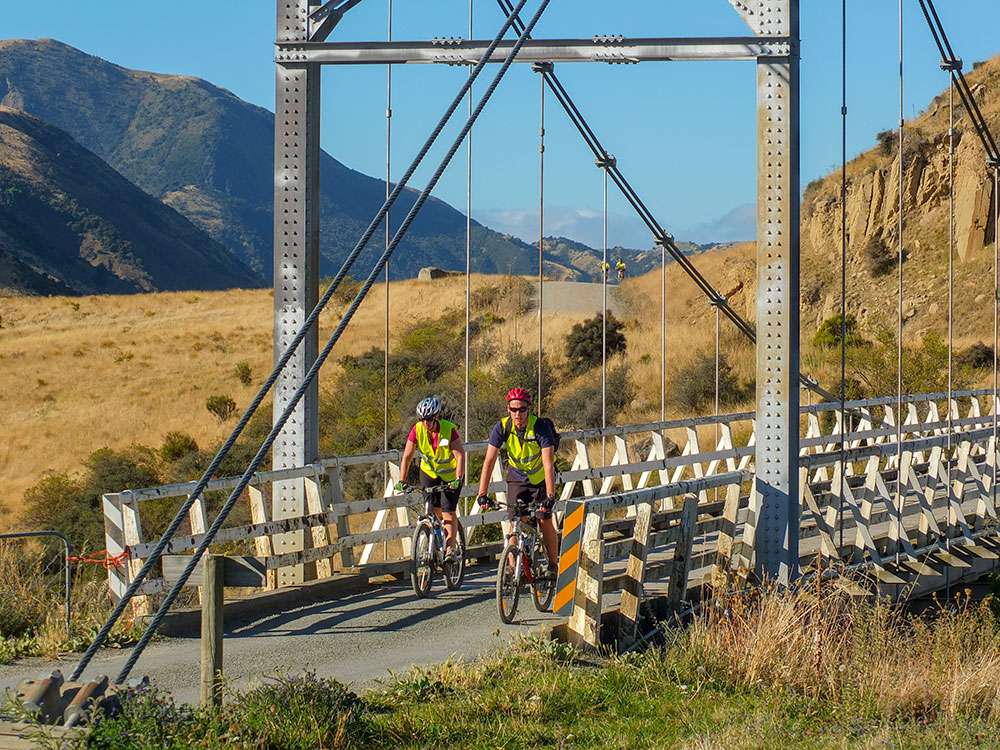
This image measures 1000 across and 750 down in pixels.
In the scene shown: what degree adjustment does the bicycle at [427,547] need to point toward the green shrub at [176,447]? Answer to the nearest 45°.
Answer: approximately 135° to its right

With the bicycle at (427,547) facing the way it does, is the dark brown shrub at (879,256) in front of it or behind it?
behind

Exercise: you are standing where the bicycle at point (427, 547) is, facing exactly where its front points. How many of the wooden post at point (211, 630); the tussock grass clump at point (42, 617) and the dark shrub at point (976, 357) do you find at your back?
1

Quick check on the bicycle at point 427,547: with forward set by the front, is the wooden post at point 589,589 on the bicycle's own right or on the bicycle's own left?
on the bicycle's own left

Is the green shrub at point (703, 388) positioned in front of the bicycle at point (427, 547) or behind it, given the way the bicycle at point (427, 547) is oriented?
behind

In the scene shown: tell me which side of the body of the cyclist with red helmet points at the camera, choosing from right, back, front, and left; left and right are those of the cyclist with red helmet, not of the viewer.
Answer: front

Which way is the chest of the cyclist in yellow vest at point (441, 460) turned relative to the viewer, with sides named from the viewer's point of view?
facing the viewer and to the left of the viewer

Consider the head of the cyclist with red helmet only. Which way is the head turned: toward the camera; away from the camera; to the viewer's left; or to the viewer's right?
toward the camera

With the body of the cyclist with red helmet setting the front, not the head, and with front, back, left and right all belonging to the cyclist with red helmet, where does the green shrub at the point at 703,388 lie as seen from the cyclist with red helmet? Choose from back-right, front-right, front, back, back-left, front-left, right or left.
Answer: back

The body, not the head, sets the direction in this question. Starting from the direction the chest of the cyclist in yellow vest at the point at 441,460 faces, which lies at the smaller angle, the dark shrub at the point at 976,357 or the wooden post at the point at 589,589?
the wooden post

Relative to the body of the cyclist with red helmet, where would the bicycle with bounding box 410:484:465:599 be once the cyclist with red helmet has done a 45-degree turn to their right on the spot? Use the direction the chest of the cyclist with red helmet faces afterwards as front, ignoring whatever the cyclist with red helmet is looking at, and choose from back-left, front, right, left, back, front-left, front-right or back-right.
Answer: right

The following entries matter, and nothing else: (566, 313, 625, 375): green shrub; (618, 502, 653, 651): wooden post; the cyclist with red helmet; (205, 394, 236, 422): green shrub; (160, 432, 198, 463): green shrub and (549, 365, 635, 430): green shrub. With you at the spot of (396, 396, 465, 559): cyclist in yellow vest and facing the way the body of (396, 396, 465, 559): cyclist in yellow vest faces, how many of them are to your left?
2

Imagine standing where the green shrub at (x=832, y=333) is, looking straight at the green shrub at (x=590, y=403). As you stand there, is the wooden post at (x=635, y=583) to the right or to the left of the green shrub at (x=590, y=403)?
left

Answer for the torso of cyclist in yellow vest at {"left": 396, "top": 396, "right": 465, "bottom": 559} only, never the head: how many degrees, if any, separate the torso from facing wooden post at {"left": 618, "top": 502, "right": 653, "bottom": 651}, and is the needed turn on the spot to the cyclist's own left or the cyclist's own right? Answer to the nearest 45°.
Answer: approximately 90° to the cyclist's own left

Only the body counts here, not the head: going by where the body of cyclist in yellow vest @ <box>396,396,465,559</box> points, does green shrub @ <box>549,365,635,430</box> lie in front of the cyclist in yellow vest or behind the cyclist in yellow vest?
behind

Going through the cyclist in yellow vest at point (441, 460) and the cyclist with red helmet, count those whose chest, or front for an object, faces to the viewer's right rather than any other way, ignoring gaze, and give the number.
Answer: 0

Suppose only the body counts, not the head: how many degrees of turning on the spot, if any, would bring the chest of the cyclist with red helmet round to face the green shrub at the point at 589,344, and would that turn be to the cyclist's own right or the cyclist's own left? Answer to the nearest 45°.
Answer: approximately 180°

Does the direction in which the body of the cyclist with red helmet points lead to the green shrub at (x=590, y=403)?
no

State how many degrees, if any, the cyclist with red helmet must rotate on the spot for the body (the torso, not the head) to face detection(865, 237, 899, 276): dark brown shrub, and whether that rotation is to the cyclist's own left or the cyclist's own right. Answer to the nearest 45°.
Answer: approximately 180°

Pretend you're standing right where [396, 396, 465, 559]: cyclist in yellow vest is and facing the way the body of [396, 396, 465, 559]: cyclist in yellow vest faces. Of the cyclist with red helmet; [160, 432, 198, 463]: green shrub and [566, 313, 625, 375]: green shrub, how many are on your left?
1
